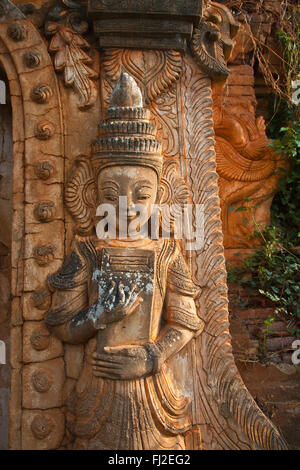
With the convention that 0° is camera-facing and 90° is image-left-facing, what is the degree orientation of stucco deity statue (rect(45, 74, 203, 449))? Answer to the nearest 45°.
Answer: approximately 0°

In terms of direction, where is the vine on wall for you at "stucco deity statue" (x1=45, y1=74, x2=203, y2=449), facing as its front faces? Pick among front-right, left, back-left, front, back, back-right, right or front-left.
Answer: back-left
